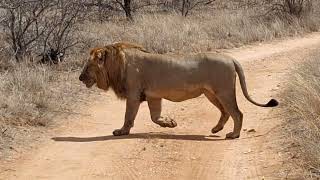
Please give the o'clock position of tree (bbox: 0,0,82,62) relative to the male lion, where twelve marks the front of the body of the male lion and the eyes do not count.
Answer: The tree is roughly at 2 o'clock from the male lion.

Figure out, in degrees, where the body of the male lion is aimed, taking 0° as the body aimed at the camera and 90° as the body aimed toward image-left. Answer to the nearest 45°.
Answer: approximately 90°
